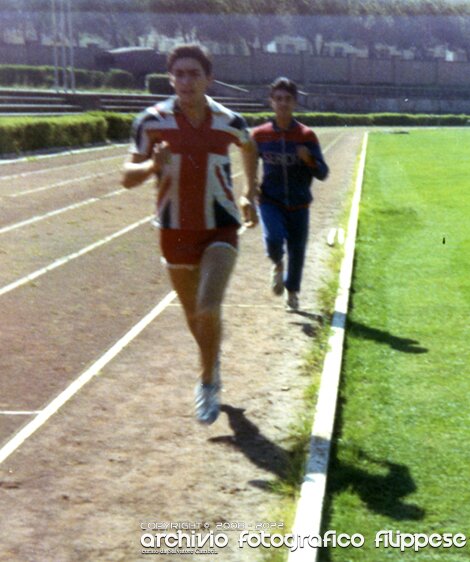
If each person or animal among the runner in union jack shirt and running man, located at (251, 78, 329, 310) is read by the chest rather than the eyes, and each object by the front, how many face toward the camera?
2

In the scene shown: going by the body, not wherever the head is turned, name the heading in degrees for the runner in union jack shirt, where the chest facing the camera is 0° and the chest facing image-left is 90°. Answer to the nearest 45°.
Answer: approximately 0°

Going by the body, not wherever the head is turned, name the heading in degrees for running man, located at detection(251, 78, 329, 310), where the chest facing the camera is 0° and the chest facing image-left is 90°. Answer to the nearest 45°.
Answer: approximately 0°

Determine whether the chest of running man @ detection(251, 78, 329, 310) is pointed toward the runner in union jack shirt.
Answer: yes

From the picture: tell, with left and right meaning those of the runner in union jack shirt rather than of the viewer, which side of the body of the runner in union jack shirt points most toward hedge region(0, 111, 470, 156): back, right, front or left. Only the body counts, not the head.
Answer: back

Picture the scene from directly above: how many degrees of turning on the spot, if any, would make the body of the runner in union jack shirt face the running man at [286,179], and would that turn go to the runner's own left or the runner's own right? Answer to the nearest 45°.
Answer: approximately 180°

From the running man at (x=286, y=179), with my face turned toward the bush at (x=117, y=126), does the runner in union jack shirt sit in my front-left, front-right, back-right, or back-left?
back-left

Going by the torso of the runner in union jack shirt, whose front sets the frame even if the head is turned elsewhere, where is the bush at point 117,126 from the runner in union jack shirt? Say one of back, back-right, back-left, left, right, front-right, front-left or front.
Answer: back

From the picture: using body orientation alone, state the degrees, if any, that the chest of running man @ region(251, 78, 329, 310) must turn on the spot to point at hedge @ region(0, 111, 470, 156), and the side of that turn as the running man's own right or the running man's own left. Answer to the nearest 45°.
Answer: approximately 180°

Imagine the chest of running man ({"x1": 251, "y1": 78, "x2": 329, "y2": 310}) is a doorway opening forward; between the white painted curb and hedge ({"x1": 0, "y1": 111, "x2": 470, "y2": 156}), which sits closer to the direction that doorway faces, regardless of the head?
the white painted curb

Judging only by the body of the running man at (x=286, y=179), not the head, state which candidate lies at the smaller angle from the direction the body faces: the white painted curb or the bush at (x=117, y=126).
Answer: the white painted curb

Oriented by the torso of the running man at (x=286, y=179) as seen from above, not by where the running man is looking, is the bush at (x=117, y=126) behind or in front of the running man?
behind
